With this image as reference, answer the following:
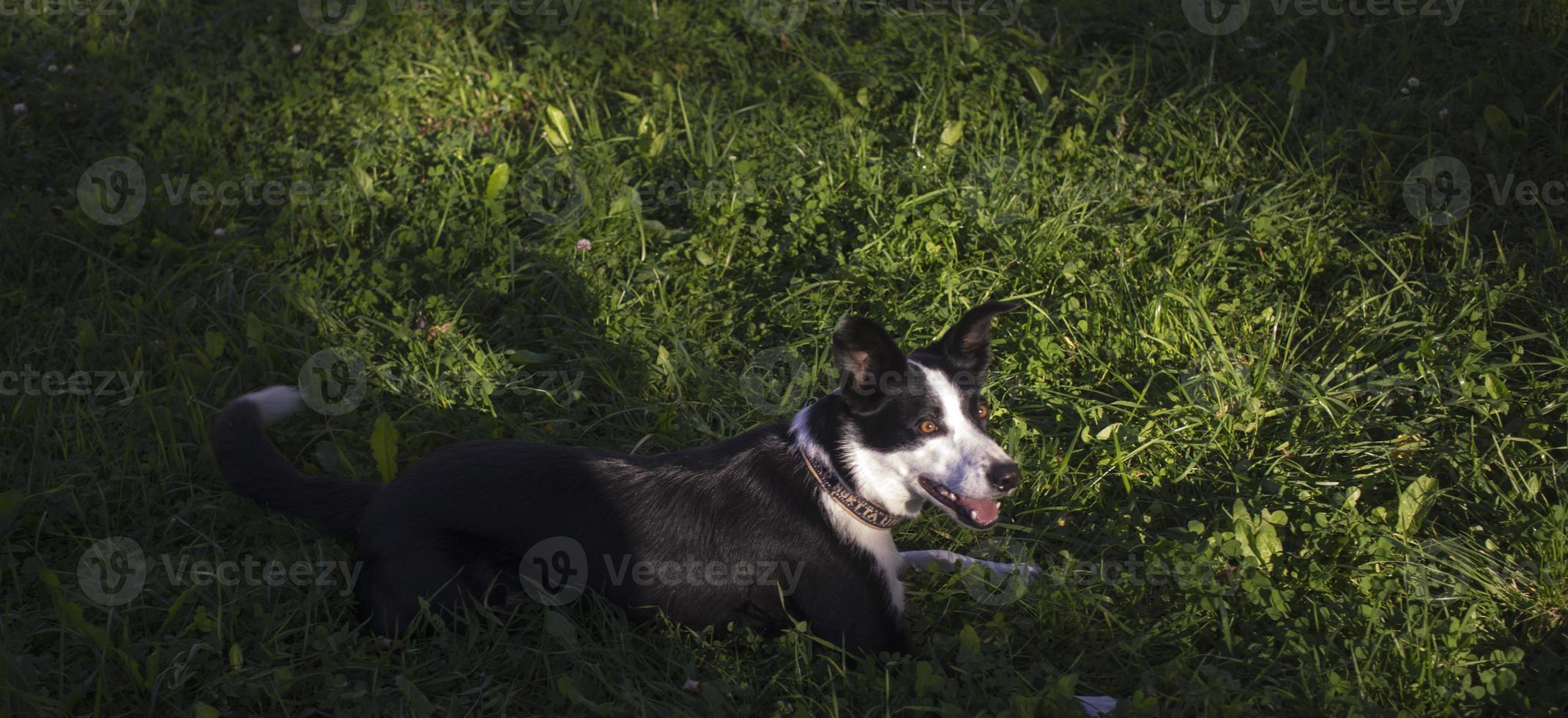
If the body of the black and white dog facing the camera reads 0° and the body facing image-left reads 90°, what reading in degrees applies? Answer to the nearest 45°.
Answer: approximately 270°
